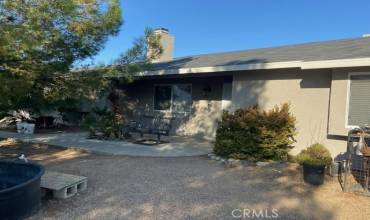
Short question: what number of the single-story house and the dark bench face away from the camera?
0

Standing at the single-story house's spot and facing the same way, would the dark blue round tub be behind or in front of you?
in front

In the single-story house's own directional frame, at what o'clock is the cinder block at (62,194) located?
The cinder block is roughly at 12 o'clock from the single-story house.

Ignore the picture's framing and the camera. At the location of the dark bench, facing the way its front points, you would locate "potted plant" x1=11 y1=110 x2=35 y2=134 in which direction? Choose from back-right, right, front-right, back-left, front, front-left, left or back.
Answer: front-right

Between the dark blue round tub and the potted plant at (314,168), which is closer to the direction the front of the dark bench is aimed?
the dark blue round tub

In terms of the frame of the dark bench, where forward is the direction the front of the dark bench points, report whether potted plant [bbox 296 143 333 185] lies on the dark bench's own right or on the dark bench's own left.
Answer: on the dark bench's own left

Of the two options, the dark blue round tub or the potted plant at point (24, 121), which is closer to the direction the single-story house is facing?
the dark blue round tub

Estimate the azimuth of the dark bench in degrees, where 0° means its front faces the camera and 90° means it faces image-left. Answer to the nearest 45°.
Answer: approximately 45°

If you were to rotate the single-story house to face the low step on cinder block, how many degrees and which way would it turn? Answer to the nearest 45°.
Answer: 0° — it already faces it

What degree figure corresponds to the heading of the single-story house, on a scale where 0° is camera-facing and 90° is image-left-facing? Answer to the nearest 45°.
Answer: approximately 45°
